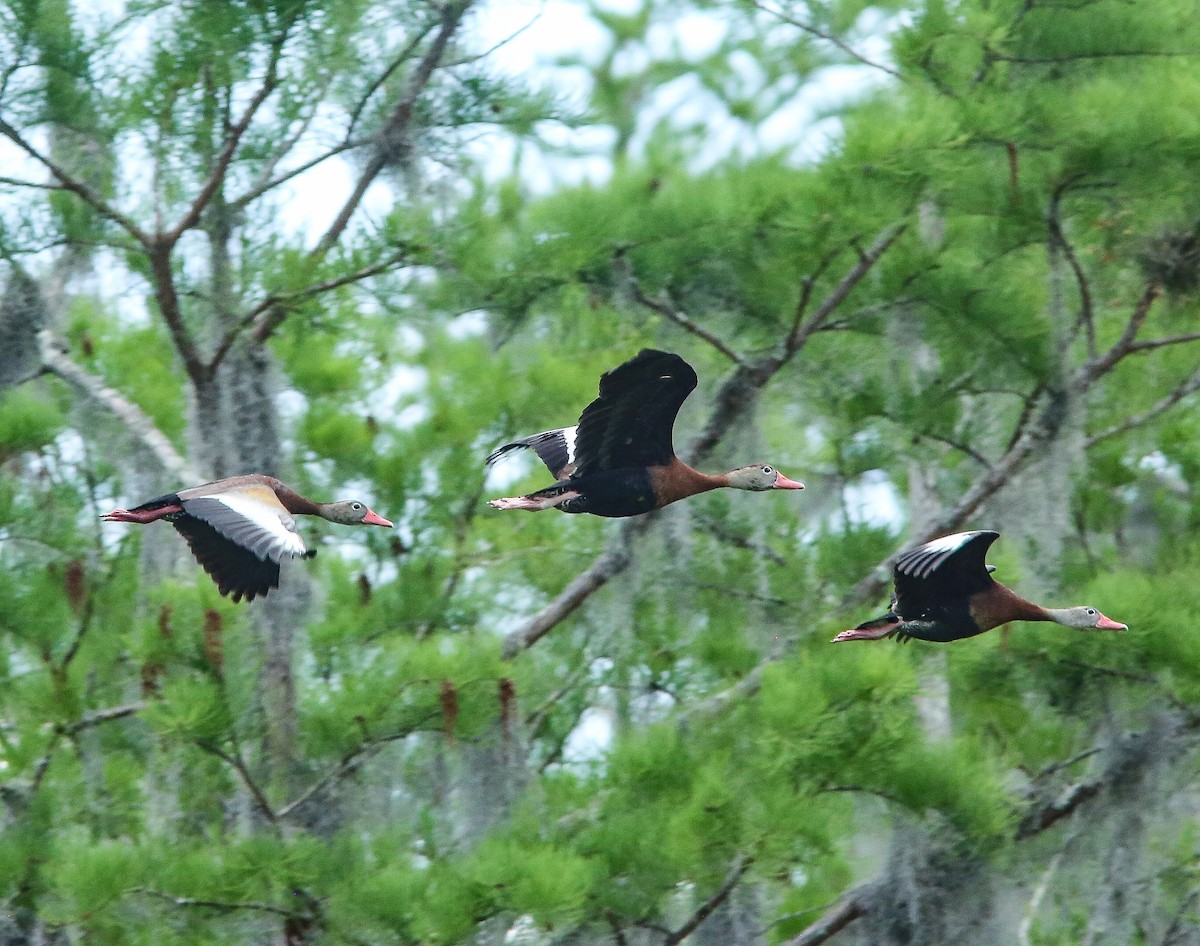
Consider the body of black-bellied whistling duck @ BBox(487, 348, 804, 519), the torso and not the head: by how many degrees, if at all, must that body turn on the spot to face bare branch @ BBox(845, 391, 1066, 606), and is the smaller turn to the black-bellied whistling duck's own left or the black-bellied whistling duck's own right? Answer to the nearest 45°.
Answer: approximately 45° to the black-bellied whistling duck's own left

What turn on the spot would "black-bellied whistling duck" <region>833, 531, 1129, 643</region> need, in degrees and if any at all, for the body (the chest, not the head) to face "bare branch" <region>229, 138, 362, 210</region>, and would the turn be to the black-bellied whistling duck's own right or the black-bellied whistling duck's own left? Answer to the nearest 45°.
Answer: approximately 135° to the black-bellied whistling duck's own left

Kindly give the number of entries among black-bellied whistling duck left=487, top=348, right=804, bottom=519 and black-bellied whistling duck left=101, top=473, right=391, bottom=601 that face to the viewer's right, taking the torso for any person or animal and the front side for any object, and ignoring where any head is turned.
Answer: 2

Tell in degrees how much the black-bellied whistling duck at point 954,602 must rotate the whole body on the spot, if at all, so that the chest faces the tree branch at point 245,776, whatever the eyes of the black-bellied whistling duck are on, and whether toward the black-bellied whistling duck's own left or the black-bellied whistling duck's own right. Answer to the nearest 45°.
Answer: approximately 180°

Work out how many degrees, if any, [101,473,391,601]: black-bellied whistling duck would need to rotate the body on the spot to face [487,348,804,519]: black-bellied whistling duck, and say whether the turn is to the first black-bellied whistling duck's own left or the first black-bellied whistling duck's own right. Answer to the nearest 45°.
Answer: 0° — it already faces it

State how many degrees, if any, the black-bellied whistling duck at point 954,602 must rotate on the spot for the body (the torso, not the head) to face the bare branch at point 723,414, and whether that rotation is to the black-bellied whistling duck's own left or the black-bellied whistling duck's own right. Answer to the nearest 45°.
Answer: approximately 90° to the black-bellied whistling duck's own left

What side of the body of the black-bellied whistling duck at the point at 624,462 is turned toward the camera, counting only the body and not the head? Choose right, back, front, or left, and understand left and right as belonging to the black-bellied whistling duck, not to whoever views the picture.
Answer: right

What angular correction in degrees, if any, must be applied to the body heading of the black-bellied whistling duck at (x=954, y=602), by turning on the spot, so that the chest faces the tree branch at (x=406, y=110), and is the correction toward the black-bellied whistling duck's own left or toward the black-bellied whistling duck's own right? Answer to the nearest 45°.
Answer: approximately 135° to the black-bellied whistling duck's own left

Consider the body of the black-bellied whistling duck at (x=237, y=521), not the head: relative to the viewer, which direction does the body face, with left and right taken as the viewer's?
facing to the right of the viewer

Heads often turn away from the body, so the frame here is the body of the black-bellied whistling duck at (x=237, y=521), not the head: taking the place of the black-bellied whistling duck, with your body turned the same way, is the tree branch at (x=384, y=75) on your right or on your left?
on your left

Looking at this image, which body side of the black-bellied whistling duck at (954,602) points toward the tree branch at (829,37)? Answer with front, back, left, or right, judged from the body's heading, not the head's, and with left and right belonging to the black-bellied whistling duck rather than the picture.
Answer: left

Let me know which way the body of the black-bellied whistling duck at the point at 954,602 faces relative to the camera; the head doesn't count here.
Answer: to the viewer's right
